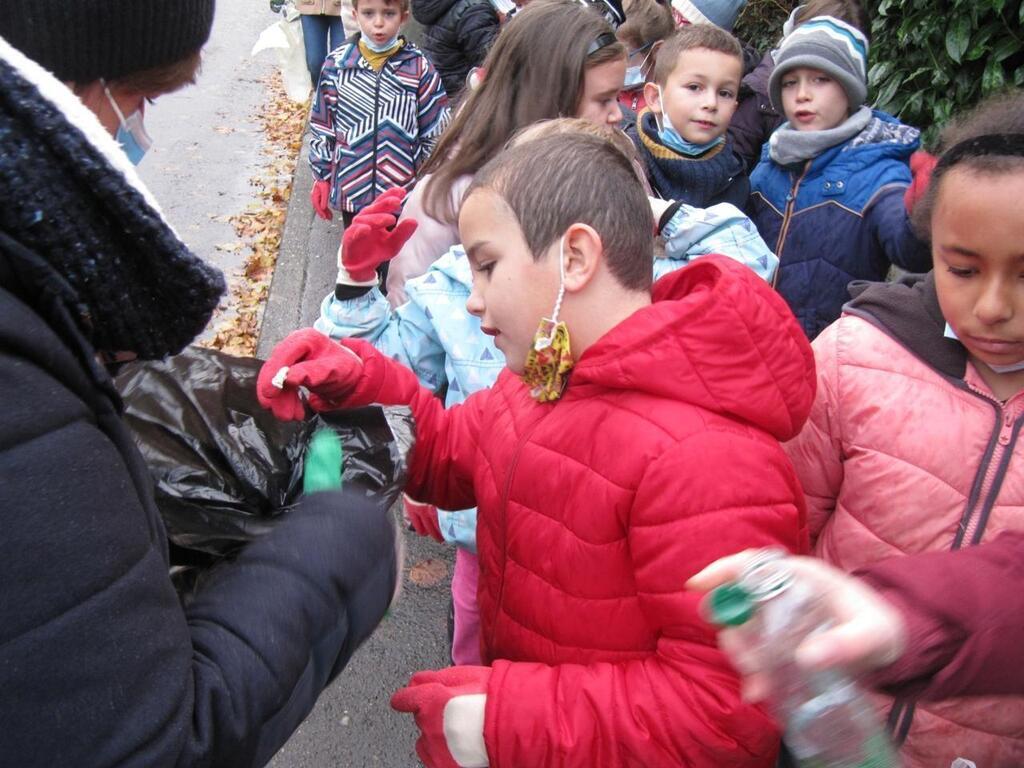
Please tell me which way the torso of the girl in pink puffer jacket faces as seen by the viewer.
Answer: toward the camera

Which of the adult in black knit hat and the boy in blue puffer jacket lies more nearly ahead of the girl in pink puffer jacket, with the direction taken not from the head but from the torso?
the adult in black knit hat

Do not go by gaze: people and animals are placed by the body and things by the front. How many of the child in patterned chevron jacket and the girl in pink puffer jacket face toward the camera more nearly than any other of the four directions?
2

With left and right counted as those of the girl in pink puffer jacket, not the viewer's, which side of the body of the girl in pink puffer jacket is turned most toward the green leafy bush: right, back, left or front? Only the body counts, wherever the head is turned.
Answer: back

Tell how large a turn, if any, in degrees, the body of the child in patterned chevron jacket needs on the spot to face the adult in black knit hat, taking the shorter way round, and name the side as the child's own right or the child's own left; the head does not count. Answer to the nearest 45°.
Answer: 0° — they already face them

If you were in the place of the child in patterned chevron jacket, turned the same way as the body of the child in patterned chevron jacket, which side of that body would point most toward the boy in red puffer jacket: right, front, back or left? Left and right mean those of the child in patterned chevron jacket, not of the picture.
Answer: front

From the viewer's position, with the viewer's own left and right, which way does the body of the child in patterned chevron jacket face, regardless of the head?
facing the viewer

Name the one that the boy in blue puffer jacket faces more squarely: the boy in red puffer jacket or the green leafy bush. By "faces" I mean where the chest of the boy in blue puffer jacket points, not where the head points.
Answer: the boy in red puffer jacket

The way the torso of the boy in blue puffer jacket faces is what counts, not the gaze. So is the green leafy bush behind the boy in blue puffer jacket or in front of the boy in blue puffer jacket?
behind

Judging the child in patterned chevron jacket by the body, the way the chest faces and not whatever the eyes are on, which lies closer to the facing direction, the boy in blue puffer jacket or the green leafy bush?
the boy in blue puffer jacket
